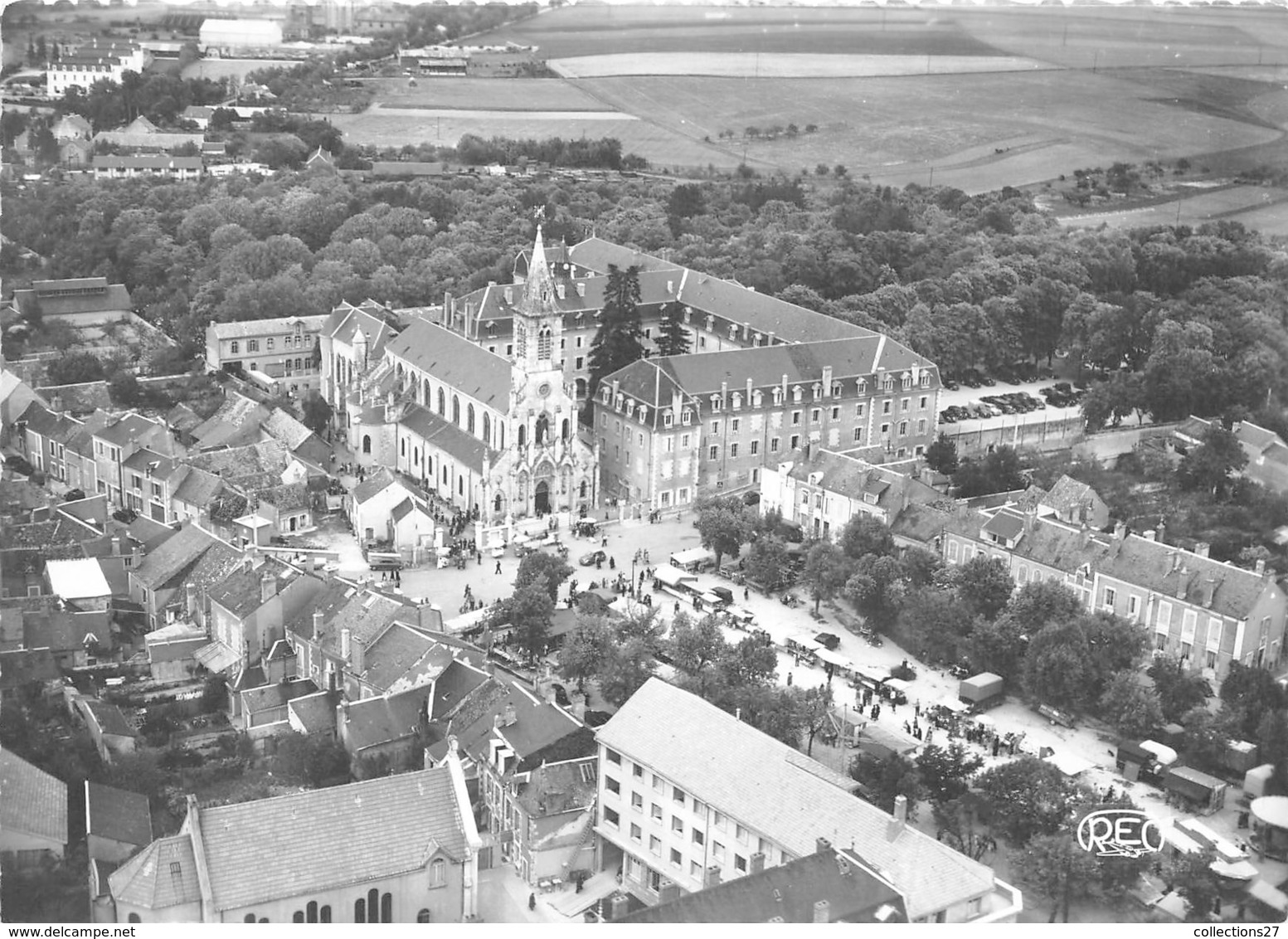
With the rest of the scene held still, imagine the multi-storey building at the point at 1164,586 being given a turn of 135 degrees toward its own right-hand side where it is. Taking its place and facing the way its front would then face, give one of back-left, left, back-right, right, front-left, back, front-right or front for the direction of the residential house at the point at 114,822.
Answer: back-left

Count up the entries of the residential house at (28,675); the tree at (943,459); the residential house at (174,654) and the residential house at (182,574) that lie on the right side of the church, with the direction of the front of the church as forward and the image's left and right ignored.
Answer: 3

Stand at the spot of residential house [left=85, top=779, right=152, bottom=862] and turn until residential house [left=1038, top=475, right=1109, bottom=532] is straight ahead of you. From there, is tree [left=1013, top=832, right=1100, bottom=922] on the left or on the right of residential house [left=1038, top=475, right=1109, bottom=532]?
right

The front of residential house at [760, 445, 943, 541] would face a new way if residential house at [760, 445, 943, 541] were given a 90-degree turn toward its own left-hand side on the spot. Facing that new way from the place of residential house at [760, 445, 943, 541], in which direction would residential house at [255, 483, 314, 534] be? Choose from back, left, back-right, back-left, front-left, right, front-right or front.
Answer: back-right

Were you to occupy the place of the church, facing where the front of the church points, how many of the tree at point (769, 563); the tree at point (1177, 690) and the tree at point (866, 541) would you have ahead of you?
3

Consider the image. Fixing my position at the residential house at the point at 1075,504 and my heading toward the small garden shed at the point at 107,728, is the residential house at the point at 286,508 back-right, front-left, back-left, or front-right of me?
front-right

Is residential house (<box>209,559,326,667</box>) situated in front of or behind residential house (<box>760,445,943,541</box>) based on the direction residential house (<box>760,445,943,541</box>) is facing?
in front

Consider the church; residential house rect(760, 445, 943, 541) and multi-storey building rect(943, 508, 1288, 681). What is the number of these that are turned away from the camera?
0

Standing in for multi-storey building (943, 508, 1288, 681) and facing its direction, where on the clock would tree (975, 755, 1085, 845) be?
The tree is roughly at 11 o'clock from the multi-storey building.

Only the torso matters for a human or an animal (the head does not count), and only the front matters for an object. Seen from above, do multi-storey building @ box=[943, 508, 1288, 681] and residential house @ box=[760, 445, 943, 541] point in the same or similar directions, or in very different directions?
same or similar directions

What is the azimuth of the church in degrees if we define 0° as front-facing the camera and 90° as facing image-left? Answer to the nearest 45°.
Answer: approximately 315°

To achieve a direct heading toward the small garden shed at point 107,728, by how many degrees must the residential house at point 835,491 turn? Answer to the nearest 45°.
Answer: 0° — it already faces it

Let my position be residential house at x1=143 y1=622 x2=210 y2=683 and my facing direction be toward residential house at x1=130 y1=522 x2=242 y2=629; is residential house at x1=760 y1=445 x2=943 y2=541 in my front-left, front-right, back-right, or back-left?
front-right

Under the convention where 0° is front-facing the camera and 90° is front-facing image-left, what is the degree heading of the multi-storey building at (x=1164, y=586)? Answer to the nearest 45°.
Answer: approximately 45°

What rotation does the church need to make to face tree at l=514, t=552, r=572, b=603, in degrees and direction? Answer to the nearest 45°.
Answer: approximately 45° to its right

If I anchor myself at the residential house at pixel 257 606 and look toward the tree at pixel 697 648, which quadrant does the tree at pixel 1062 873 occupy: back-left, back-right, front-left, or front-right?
front-right

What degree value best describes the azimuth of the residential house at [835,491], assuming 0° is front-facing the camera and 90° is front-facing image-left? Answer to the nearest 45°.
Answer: approximately 45°
